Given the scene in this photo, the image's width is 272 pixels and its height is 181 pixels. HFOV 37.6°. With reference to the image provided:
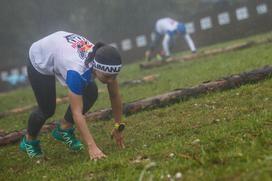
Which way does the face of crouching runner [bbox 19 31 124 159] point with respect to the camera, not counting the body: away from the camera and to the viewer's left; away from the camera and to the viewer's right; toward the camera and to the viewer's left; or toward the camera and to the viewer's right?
toward the camera and to the viewer's right

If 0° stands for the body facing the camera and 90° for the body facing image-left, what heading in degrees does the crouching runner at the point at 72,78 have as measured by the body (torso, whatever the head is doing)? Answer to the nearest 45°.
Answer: approximately 315°

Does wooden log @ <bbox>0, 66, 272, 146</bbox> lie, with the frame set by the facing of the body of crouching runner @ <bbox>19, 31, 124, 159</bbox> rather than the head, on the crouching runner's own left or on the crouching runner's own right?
on the crouching runner's own left
